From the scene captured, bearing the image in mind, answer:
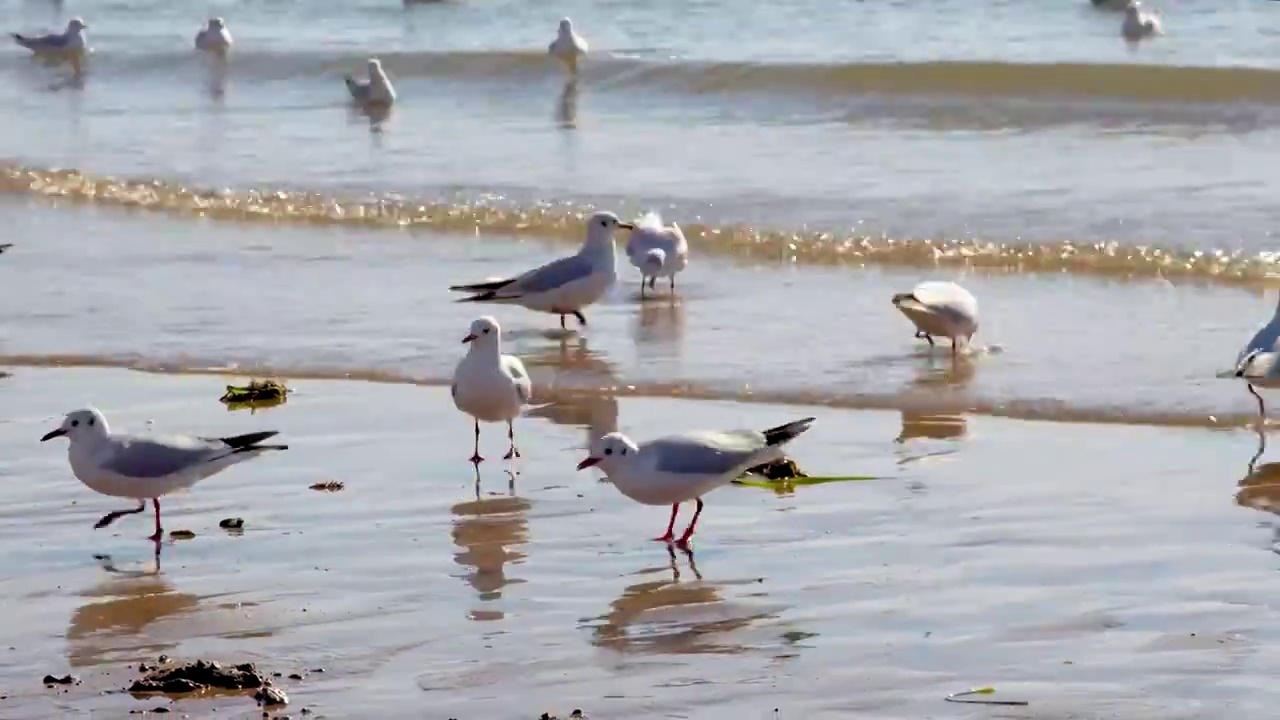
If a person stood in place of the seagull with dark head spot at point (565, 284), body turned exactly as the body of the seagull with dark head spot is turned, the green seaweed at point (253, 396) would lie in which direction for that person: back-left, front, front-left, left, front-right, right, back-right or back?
back-right

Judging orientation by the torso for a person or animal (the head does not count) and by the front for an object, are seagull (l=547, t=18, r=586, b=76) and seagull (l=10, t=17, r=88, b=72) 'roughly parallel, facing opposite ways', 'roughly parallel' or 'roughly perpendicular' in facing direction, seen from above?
roughly perpendicular

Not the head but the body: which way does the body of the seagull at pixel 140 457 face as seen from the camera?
to the viewer's left

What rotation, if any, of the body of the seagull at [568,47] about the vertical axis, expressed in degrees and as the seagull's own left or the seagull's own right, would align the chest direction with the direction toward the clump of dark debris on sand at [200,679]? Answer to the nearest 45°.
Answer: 0° — it already faces it

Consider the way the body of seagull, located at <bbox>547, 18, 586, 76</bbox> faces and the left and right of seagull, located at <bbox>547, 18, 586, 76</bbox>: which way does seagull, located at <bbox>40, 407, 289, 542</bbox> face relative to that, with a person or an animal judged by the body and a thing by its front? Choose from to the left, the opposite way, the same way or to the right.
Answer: to the right

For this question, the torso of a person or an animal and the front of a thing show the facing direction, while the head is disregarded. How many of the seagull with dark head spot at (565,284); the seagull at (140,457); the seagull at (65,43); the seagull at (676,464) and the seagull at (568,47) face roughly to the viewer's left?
2

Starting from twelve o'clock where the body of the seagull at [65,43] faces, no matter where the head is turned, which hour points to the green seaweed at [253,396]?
The green seaweed is roughly at 3 o'clock from the seagull.

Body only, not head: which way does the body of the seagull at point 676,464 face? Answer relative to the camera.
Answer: to the viewer's left

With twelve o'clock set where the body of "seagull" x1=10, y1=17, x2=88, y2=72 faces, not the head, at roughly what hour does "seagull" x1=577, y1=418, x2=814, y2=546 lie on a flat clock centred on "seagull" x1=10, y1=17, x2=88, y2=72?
"seagull" x1=577, y1=418, x2=814, y2=546 is roughly at 3 o'clock from "seagull" x1=10, y1=17, x2=88, y2=72.

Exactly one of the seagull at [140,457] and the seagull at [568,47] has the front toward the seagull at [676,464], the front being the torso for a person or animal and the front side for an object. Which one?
the seagull at [568,47]

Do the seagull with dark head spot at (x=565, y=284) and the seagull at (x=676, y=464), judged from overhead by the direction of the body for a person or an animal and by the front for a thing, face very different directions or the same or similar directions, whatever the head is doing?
very different directions

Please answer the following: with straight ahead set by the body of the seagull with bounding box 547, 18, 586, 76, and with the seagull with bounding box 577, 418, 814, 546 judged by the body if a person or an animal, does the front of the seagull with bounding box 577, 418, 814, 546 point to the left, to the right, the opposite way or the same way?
to the right

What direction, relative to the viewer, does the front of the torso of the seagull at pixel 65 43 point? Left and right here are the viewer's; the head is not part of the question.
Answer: facing to the right of the viewer

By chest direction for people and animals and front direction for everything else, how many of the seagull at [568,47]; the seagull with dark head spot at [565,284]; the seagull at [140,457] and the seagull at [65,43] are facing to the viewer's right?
2

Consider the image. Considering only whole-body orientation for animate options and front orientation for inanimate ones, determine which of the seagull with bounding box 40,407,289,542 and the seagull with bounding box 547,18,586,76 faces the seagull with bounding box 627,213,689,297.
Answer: the seagull with bounding box 547,18,586,76

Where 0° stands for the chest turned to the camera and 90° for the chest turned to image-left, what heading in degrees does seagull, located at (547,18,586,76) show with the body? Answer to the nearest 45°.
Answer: approximately 0°

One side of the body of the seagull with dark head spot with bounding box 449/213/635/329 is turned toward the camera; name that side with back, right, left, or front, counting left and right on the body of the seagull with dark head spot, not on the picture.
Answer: right
